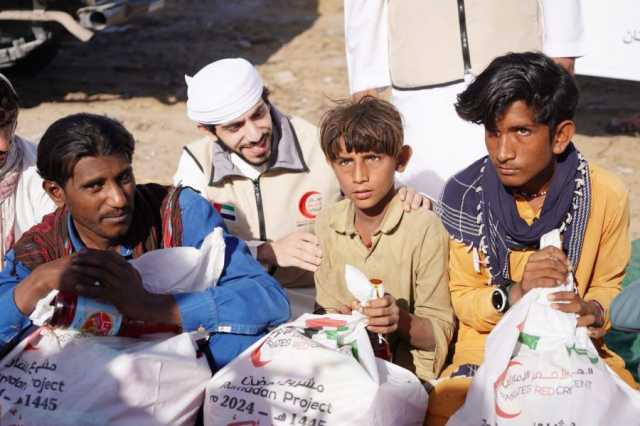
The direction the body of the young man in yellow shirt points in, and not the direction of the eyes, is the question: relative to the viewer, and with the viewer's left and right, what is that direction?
facing the viewer

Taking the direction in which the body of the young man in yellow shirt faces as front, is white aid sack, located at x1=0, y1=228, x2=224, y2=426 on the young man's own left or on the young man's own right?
on the young man's own right

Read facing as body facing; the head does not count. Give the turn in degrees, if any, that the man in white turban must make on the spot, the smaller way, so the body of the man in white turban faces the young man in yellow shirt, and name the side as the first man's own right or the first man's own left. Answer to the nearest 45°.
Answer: approximately 45° to the first man's own left

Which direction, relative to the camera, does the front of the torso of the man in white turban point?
toward the camera

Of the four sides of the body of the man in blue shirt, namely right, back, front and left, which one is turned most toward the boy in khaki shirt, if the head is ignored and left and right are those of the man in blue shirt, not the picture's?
left

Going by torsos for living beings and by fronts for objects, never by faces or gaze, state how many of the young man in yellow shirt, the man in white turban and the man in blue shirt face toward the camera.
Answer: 3

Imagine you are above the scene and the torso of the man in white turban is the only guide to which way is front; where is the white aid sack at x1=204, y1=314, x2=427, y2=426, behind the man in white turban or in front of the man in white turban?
in front

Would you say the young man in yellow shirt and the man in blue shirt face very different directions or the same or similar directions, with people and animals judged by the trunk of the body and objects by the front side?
same or similar directions

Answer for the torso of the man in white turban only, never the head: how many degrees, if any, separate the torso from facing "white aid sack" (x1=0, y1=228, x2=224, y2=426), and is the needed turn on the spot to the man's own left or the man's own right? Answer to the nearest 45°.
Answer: approximately 45° to the man's own right

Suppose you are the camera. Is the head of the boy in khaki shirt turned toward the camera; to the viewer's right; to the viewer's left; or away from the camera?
toward the camera

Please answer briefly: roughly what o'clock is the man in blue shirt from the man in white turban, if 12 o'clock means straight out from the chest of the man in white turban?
The man in blue shirt is roughly at 1 o'clock from the man in white turban.

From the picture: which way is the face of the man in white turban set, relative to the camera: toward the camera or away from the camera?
toward the camera

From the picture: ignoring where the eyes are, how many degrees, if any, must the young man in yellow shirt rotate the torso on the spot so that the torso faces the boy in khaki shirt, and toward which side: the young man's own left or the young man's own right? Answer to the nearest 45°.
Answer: approximately 90° to the young man's own right

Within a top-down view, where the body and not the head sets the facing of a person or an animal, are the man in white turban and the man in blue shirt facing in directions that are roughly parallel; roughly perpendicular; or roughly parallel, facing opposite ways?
roughly parallel

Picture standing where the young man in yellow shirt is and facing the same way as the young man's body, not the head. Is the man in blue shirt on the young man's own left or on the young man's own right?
on the young man's own right
